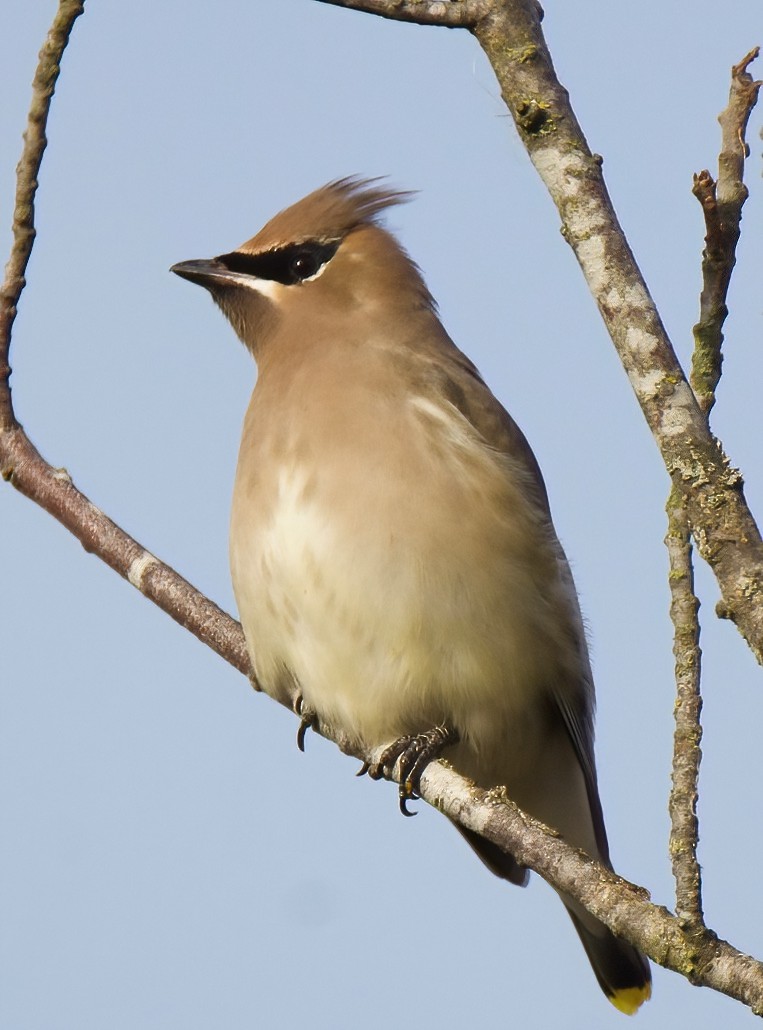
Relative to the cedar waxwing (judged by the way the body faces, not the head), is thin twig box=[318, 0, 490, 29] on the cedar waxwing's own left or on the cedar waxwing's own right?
on the cedar waxwing's own left

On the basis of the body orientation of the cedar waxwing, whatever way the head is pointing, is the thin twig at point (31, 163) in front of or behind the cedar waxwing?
in front

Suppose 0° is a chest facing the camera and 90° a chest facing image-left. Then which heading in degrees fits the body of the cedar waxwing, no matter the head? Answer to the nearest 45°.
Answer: approximately 45°

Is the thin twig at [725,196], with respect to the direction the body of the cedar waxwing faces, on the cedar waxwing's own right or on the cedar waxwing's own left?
on the cedar waxwing's own left
